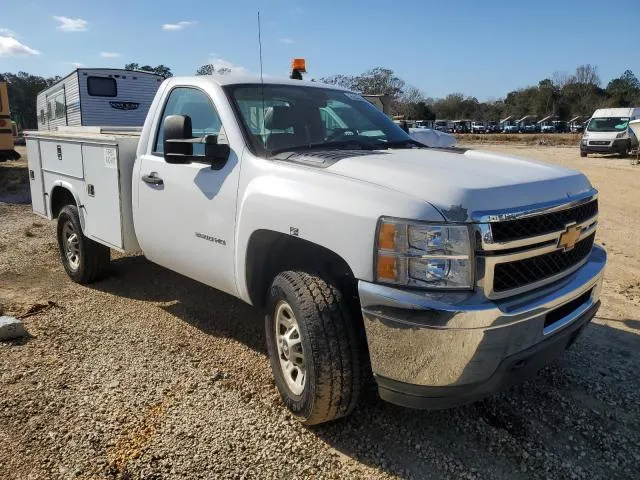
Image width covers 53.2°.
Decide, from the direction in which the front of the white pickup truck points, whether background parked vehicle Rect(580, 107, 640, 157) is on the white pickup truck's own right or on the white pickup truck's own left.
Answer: on the white pickup truck's own left

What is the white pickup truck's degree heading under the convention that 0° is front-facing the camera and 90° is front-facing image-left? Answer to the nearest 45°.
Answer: approximately 315°

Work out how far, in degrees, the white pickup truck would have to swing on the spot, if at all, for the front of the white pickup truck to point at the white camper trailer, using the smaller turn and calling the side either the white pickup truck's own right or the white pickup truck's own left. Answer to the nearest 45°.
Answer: approximately 180°

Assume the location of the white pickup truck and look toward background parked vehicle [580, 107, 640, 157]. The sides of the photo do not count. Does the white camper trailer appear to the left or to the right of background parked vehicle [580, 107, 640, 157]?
left

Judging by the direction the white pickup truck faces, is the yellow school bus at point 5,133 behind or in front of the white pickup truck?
behind
